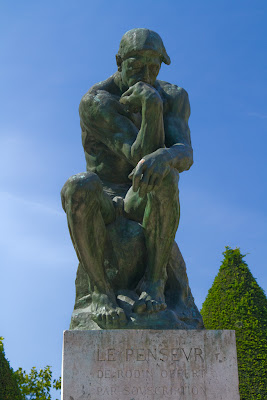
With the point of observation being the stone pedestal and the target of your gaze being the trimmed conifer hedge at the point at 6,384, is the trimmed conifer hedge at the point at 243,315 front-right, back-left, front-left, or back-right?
front-right

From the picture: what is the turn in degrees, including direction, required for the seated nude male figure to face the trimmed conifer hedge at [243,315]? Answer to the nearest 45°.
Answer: approximately 180°

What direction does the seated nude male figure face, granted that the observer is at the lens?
facing the viewer

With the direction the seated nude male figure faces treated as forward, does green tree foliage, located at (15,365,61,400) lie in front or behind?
behind

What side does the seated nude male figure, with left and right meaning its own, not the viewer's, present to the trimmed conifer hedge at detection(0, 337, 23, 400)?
back
